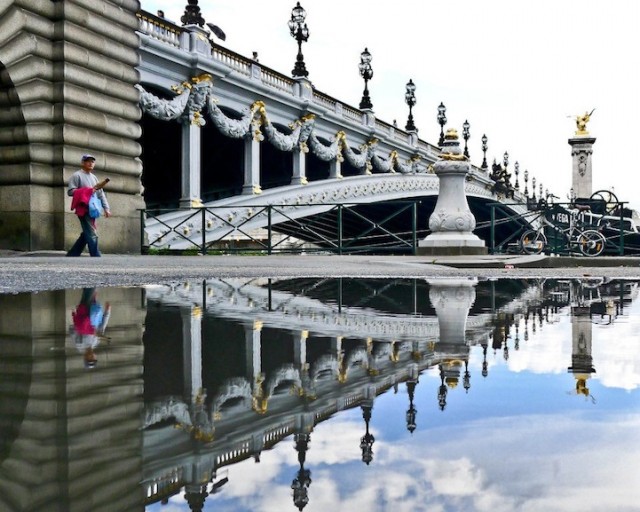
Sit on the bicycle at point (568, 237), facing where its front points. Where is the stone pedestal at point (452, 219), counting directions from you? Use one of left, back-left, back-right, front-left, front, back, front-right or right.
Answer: front-left

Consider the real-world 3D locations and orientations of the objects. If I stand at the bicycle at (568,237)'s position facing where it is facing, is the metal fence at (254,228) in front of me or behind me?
in front

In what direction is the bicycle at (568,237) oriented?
to the viewer's left

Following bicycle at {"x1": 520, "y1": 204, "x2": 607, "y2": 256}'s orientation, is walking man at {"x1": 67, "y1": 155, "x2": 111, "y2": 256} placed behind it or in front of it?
in front
